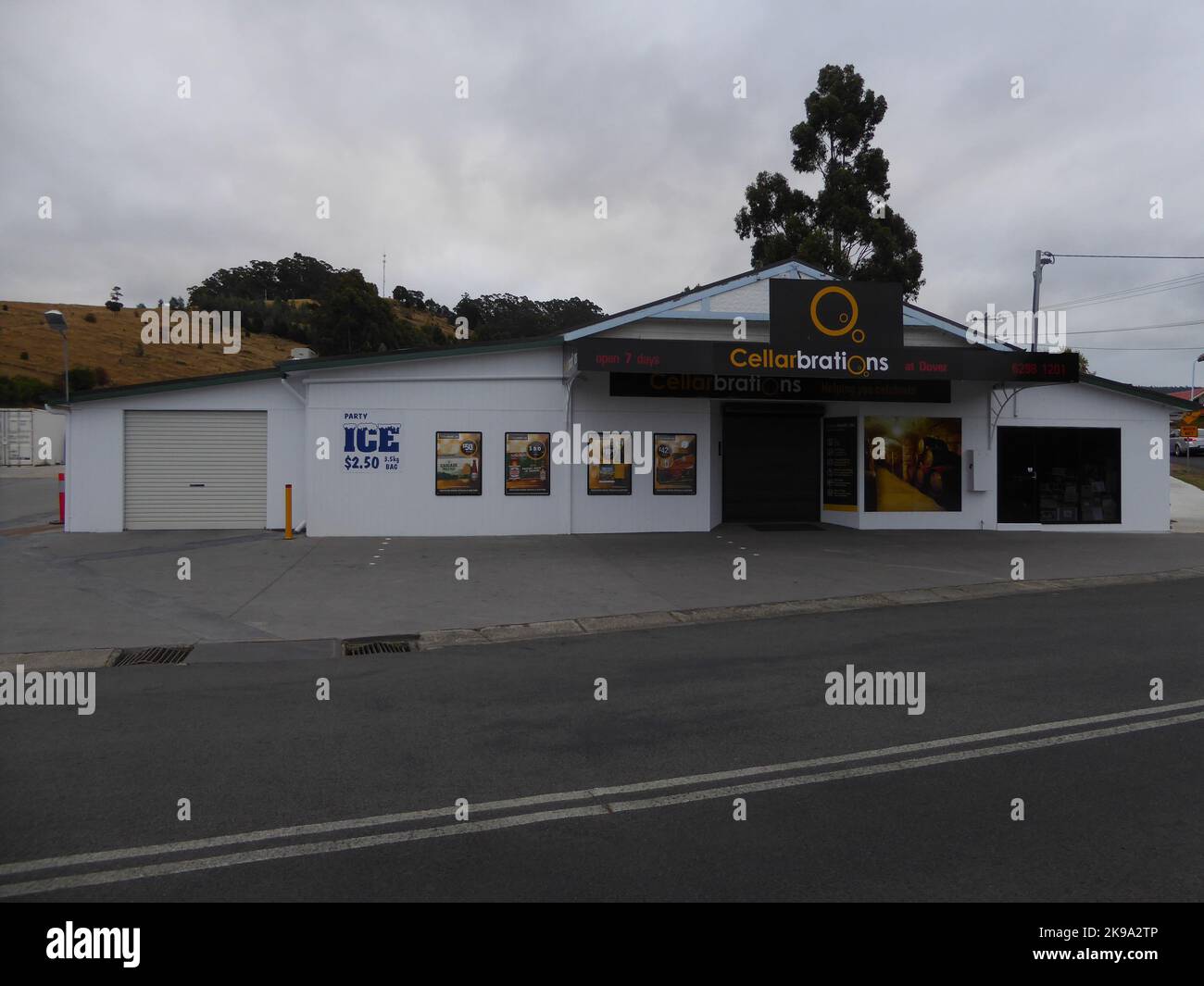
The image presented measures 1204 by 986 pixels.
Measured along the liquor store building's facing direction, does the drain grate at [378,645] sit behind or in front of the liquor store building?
in front

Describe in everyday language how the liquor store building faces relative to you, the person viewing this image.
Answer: facing the viewer

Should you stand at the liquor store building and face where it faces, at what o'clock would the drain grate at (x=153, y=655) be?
The drain grate is roughly at 1 o'clock from the liquor store building.
